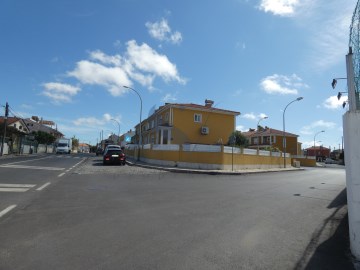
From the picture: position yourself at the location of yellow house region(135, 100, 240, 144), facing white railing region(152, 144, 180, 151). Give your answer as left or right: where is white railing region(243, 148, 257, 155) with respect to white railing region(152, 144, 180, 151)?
left

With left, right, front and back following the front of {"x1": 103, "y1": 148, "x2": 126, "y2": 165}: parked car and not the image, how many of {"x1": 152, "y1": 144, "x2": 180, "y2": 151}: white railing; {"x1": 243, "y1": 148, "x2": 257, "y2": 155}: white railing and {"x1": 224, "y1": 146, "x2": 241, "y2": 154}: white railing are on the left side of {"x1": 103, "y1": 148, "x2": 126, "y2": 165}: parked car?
0

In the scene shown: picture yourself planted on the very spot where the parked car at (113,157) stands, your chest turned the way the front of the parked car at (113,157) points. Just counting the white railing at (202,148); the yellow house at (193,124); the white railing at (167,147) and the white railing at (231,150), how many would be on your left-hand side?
0

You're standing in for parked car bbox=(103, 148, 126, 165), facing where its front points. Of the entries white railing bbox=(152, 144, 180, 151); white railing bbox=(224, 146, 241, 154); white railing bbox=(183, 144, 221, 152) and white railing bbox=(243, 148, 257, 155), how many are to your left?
0

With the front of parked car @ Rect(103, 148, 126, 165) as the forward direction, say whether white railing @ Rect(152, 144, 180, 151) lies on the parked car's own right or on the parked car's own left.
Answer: on the parked car's own right

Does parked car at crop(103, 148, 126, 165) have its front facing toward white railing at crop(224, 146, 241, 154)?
no

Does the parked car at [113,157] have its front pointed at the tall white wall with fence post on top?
no

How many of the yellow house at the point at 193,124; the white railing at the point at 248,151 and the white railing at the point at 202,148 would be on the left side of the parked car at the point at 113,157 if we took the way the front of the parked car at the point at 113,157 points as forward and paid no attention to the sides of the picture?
0

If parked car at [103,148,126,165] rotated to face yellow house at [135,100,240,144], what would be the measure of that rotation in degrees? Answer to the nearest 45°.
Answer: approximately 45° to its right

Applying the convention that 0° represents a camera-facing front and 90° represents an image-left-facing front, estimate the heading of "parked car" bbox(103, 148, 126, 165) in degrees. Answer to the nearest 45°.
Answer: approximately 180°

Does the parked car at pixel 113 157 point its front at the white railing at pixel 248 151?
no
